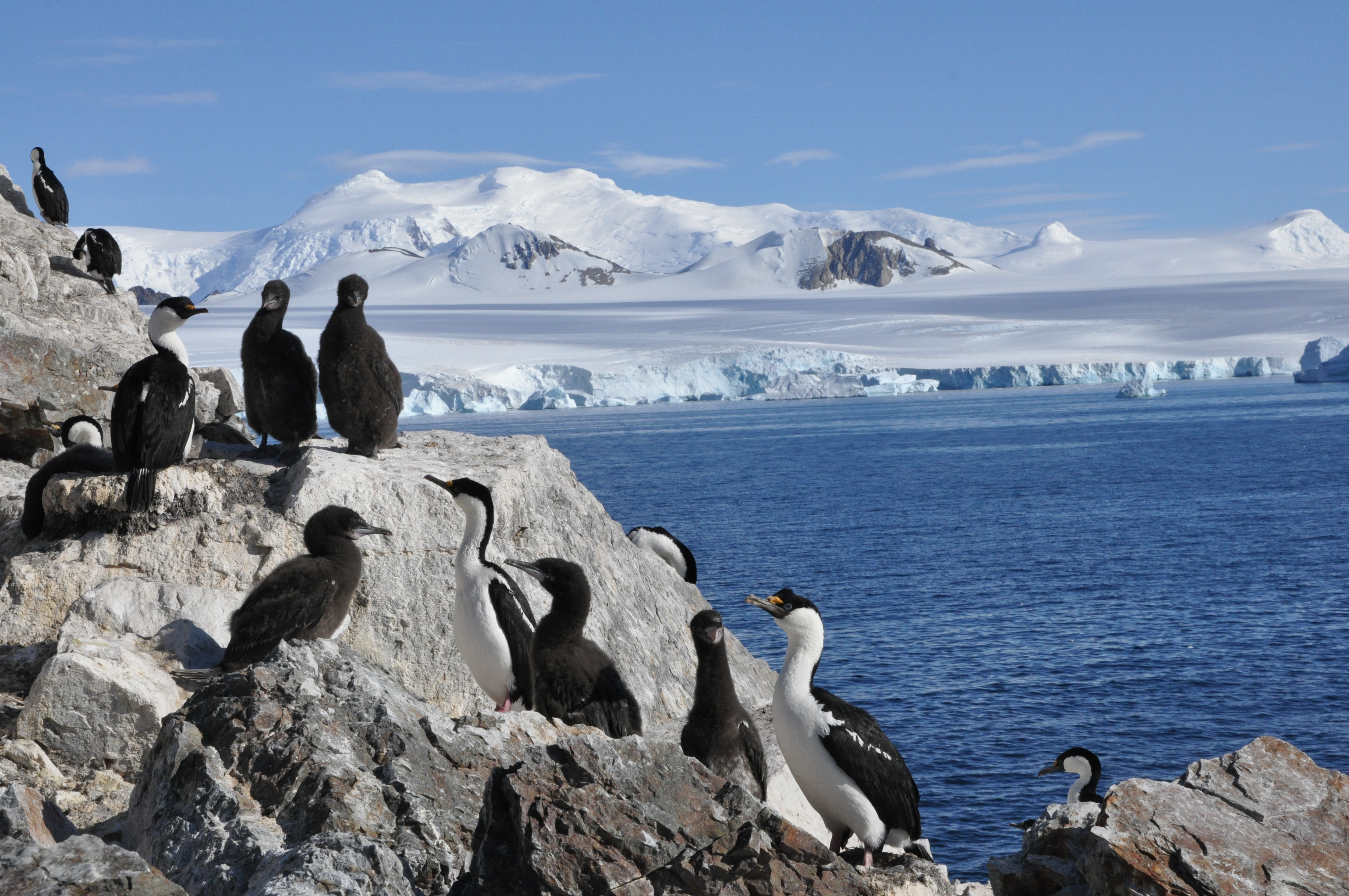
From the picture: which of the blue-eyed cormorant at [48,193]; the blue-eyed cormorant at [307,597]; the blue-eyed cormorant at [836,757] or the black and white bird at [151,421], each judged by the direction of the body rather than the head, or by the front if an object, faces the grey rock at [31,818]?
the blue-eyed cormorant at [836,757]

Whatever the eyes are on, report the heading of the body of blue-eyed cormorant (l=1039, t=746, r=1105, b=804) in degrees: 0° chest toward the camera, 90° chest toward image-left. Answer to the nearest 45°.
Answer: approximately 90°

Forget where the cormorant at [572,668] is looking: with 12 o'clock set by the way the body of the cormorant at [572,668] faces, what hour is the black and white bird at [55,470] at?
the black and white bird at [55,470] is roughly at 1 o'clock from the cormorant at [572,668].

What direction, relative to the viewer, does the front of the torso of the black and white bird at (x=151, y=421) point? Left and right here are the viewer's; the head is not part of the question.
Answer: facing away from the viewer and to the right of the viewer

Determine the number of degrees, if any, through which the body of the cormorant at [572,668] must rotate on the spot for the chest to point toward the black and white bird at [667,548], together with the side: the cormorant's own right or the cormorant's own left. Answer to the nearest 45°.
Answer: approximately 90° to the cormorant's own right

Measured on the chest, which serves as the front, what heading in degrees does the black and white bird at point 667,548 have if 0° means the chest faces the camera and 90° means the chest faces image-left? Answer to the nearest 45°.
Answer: approximately 90°

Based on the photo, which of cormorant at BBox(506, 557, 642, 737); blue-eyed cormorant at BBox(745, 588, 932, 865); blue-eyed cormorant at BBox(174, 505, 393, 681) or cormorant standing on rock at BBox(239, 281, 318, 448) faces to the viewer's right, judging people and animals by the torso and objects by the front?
blue-eyed cormorant at BBox(174, 505, 393, 681)

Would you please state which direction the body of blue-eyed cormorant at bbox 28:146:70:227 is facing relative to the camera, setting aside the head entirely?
to the viewer's left

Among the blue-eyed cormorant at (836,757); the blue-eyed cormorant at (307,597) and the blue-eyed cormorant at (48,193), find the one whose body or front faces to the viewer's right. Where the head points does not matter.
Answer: the blue-eyed cormorant at (307,597)

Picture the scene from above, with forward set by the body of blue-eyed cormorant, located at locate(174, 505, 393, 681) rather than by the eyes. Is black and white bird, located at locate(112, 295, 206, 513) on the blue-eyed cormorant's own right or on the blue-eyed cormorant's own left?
on the blue-eyed cormorant's own left

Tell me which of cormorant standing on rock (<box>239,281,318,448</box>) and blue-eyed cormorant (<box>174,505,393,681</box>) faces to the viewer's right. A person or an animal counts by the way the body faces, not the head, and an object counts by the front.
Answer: the blue-eyed cormorant

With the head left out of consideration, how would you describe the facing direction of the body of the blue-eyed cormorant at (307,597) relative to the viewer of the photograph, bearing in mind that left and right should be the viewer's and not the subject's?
facing to the right of the viewer

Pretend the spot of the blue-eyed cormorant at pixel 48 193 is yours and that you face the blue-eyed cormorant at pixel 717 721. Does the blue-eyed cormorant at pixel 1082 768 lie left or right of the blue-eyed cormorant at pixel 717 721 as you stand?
left

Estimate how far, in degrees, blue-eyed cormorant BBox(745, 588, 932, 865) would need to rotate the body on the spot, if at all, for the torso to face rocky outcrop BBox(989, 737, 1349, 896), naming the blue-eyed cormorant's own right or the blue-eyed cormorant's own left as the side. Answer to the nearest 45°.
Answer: approximately 135° to the blue-eyed cormorant's own left

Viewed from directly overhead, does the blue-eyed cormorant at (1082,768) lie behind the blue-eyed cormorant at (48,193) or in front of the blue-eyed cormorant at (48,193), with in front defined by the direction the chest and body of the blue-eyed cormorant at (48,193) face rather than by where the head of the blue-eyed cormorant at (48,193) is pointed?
behind
